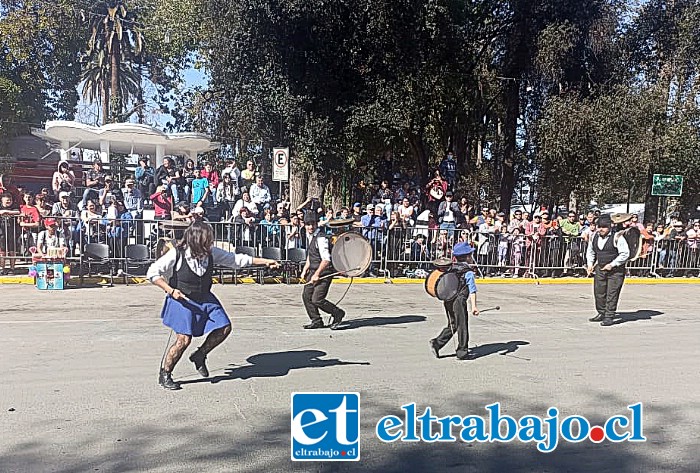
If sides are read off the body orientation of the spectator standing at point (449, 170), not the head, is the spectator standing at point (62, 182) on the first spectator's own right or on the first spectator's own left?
on the first spectator's own right

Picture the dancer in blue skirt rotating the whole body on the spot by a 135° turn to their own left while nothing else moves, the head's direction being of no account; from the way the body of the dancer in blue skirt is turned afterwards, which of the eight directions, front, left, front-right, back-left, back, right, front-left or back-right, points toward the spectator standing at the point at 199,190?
front

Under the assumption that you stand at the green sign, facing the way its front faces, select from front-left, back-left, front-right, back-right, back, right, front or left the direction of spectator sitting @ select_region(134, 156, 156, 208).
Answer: front-right

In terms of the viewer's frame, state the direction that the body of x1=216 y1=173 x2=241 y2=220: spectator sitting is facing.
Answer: toward the camera

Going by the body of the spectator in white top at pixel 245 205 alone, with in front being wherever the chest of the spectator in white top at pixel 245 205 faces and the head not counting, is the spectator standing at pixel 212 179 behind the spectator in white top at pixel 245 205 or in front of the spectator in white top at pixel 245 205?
behind

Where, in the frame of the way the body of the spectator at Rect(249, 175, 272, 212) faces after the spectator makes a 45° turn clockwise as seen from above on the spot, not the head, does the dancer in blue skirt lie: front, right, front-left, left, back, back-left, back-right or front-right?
front-left

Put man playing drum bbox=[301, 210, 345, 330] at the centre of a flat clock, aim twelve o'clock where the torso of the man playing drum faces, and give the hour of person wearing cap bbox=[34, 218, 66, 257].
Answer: The person wearing cap is roughly at 3 o'clock from the man playing drum.

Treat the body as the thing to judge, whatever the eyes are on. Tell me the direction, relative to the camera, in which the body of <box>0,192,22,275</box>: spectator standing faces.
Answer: toward the camera

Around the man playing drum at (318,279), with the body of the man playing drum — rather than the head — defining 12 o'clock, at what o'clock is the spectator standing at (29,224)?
The spectator standing is roughly at 3 o'clock from the man playing drum.

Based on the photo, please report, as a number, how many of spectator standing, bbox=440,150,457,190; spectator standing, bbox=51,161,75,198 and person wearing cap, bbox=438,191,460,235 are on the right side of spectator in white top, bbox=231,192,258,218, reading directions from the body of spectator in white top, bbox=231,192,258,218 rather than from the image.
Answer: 1

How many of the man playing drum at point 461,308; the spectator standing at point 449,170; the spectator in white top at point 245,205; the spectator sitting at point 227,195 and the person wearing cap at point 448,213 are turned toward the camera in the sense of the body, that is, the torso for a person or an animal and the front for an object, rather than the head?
4

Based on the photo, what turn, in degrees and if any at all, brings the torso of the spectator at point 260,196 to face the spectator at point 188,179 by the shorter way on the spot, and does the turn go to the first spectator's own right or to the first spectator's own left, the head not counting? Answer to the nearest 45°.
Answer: approximately 90° to the first spectator's own right

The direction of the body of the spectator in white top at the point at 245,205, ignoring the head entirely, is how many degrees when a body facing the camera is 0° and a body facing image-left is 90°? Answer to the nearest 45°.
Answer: approximately 0°

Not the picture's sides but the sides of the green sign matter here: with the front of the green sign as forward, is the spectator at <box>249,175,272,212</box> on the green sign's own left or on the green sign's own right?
on the green sign's own right
